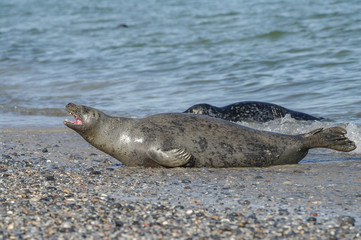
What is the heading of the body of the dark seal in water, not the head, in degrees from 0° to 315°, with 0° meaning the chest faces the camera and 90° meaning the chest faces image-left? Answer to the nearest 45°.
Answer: approximately 90°

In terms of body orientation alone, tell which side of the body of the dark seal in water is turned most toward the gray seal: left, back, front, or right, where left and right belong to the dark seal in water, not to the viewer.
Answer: left

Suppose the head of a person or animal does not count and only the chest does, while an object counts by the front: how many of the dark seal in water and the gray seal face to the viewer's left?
2

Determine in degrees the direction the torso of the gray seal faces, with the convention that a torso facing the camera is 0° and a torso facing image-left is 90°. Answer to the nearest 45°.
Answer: approximately 90°

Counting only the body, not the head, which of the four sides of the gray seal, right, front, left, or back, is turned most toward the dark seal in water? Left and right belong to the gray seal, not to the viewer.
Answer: right
